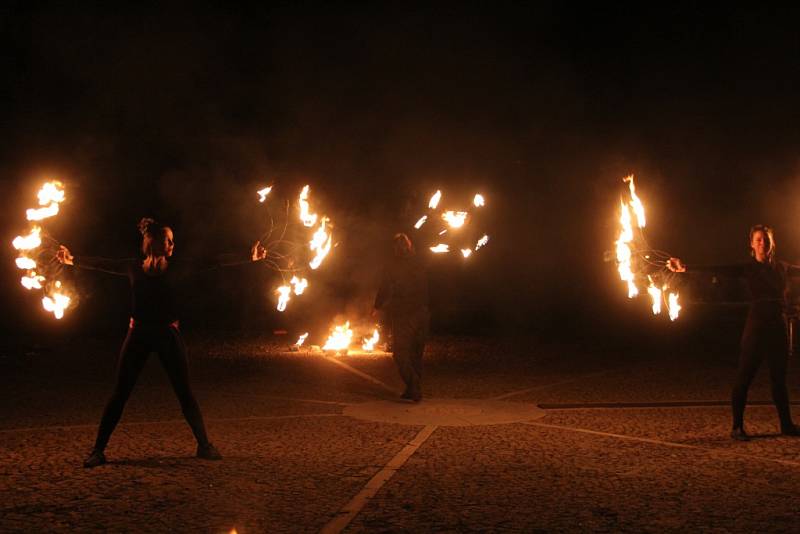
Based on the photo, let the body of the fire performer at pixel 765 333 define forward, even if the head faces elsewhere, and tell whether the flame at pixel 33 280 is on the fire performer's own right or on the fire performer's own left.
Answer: on the fire performer's own right

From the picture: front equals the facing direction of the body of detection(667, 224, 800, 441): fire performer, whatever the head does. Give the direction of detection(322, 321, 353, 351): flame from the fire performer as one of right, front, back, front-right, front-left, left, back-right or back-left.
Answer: back-right

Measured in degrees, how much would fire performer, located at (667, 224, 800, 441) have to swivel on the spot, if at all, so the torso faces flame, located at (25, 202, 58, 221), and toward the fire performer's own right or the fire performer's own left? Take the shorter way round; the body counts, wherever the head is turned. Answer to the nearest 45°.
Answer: approximately 90° to the fire performer's own right

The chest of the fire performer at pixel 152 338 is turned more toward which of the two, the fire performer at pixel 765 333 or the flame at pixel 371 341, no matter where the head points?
the fire performer

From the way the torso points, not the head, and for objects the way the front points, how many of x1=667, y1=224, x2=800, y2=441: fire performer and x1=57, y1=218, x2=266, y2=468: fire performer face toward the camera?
2

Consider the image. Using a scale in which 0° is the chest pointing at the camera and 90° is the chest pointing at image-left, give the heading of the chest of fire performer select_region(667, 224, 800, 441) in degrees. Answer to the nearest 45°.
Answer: approximately 0°

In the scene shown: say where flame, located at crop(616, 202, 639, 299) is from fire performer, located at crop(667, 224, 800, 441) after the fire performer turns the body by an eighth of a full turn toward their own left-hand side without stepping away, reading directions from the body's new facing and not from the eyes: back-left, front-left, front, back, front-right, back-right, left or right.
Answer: back

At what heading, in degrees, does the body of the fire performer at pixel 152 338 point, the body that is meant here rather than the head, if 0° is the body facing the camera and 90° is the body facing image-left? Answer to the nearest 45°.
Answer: approximately 0°

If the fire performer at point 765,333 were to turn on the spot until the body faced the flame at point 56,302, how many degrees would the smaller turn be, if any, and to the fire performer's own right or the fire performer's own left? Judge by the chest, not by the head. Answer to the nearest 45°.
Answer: approximately 90° to the fire performer's own right

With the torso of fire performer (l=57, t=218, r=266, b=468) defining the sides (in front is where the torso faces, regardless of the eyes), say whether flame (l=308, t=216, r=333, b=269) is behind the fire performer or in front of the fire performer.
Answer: behind

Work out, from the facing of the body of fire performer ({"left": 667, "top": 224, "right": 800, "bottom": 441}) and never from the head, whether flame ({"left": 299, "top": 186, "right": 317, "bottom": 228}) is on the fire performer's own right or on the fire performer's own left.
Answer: on the fire performer's own right
